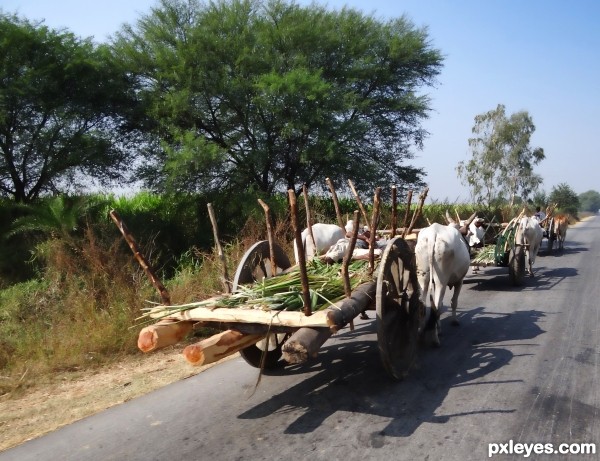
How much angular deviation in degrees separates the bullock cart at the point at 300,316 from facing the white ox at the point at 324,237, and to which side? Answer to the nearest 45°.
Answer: approximately 45° to its left

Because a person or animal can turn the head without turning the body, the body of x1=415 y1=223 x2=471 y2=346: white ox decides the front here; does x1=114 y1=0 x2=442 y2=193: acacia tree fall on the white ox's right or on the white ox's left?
on the white ox's left

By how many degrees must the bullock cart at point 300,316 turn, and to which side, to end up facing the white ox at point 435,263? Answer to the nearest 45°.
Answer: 0° — it already faces it

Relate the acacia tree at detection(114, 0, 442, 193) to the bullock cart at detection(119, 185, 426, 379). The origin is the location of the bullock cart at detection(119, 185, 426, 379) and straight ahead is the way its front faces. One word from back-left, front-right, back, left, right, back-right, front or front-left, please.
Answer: front-left

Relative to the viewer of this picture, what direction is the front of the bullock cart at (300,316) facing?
facing away from the viewer and to the right of the viewer

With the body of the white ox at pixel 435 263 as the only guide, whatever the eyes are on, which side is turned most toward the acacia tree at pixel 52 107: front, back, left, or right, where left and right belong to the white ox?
left

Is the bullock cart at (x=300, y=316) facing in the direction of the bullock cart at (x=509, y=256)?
yes

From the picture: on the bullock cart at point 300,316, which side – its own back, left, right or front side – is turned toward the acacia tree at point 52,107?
left

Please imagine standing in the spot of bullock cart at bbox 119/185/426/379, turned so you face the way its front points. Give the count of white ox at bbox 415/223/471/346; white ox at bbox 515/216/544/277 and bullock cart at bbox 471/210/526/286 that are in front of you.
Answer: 3

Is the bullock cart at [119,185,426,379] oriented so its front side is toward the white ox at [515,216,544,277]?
yes

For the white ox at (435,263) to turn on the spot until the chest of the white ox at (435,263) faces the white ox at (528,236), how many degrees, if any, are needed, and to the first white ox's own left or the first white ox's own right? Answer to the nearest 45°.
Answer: approximately 45° to the first white ox's own left

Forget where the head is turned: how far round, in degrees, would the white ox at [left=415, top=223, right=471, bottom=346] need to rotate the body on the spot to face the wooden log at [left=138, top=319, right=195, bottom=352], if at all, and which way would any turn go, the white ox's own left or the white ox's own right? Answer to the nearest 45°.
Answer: approximately 180°

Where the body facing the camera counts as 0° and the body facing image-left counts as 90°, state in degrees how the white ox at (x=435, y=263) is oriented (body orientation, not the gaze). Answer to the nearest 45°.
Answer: approximately 225°
